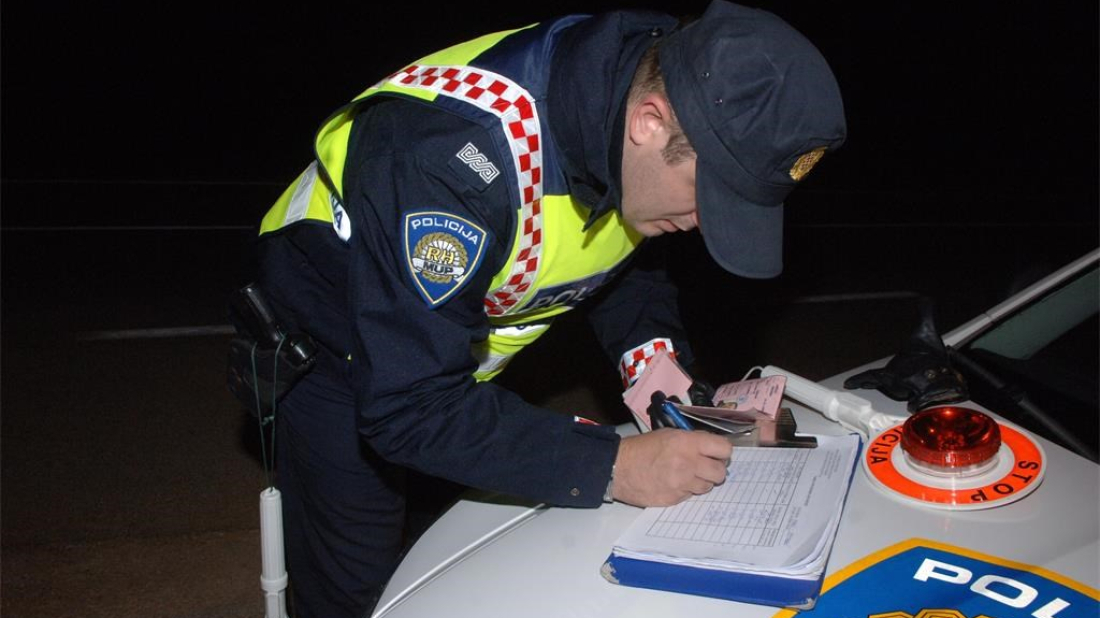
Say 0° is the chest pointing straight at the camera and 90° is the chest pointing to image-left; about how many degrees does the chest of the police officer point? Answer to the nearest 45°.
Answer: approximately 270°

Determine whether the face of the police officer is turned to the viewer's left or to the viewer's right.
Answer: to the viewer's right
